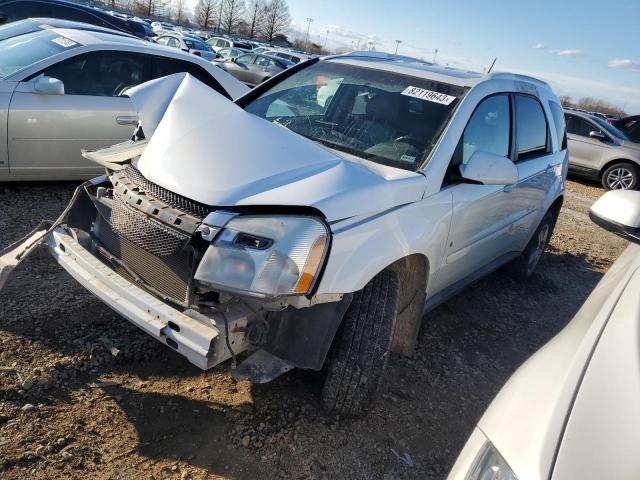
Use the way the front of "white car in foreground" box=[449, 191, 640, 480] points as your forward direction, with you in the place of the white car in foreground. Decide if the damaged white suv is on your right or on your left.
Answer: on your right

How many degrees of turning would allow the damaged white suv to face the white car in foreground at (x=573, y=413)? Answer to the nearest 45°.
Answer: approximately 90° to its left

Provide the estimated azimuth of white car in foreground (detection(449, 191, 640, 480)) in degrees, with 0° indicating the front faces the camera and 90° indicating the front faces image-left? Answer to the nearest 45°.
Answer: approximately 45°

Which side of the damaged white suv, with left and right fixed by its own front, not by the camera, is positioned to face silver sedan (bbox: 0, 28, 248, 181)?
right

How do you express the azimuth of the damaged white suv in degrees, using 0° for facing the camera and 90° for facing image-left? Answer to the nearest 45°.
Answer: approximately 45°
